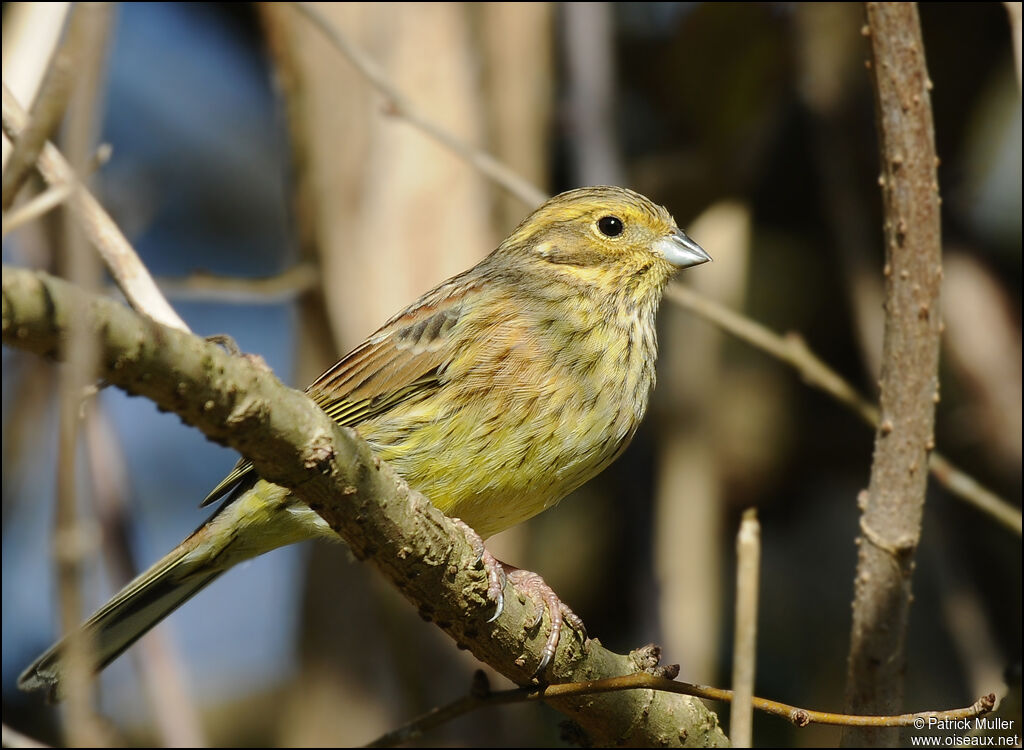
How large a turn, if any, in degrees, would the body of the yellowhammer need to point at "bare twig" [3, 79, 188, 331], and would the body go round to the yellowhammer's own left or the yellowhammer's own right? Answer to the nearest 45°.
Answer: approximately 135° to the yellowhammer's own right

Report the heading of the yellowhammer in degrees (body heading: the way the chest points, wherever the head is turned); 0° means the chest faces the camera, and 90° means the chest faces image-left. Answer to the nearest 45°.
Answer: approximately 270°

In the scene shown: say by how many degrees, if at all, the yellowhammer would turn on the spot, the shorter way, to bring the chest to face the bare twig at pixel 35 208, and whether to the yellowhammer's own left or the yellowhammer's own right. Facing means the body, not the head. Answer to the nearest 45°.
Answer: approximately 135° to the yellowhammer's own right

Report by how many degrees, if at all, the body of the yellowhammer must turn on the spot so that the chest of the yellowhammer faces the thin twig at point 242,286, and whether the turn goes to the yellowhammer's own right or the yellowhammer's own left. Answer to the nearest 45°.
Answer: approximately 135° to the yellowhammer's own left

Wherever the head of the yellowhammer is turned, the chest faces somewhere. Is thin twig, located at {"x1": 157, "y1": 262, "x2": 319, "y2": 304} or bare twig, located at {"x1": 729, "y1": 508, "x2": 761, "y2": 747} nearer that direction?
the bare twig
